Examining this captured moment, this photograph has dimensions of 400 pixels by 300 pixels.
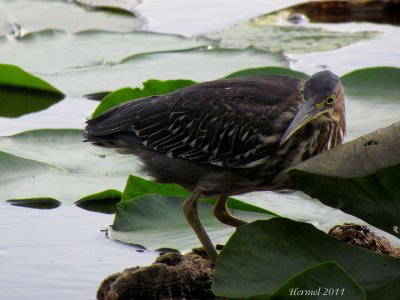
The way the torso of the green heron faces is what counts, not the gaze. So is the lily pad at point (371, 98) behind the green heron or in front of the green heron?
in front

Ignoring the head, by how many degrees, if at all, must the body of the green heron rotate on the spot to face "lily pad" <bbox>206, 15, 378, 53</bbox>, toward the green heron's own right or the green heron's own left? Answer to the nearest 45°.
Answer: approximately 90° to the green heron's own left

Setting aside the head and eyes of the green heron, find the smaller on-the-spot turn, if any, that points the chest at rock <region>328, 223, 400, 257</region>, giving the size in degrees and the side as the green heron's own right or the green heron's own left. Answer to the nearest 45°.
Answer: approximately 45° to the green heron's own right

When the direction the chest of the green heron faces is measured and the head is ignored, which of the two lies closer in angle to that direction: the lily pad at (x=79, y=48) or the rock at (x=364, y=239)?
the rock

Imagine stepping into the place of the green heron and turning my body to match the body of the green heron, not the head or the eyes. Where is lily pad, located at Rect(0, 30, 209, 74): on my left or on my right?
on my left

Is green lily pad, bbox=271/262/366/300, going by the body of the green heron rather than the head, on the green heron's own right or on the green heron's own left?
on the green heron's own right

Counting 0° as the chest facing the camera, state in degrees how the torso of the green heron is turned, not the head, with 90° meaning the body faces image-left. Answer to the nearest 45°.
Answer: approximately 270°

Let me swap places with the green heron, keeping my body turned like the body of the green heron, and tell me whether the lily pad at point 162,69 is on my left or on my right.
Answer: on my left

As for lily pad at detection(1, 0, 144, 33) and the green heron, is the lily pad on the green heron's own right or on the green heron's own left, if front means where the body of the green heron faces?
on the green heron's own left

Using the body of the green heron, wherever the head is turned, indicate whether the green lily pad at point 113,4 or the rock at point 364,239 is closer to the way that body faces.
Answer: the rock

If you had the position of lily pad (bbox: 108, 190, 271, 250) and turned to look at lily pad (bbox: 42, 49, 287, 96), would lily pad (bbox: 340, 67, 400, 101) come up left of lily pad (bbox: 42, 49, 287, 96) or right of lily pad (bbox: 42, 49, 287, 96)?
right

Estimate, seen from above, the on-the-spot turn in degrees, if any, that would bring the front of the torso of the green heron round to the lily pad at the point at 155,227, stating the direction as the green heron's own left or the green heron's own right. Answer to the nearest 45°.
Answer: approximately 135° to the green heron's own right

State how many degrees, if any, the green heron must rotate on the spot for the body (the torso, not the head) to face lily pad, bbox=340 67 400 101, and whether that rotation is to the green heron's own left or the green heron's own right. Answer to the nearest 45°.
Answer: approximately 45° to the green heron's own left

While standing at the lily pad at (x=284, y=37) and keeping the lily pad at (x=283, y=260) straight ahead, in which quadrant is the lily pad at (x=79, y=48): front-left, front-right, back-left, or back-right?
front-right
